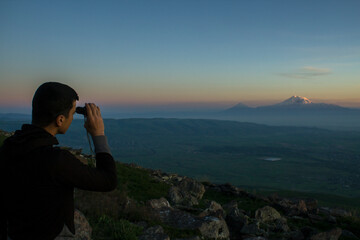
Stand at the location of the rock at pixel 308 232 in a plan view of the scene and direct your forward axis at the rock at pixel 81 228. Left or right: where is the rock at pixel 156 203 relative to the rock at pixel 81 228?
right

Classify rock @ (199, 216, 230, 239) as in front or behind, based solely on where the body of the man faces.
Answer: in front

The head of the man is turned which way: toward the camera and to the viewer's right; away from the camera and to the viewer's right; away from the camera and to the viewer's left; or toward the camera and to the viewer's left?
away from the camera and to the viewer's right

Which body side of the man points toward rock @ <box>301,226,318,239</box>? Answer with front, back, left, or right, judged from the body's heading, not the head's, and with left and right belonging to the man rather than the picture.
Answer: front

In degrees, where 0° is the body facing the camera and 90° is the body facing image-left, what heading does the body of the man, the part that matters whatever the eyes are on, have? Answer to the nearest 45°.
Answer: approximately 225°

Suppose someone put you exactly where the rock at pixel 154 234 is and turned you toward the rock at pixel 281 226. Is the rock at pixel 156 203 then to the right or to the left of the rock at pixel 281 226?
left

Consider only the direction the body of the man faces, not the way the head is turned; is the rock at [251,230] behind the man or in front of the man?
in front

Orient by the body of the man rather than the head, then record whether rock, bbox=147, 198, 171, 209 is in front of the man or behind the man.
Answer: in front
